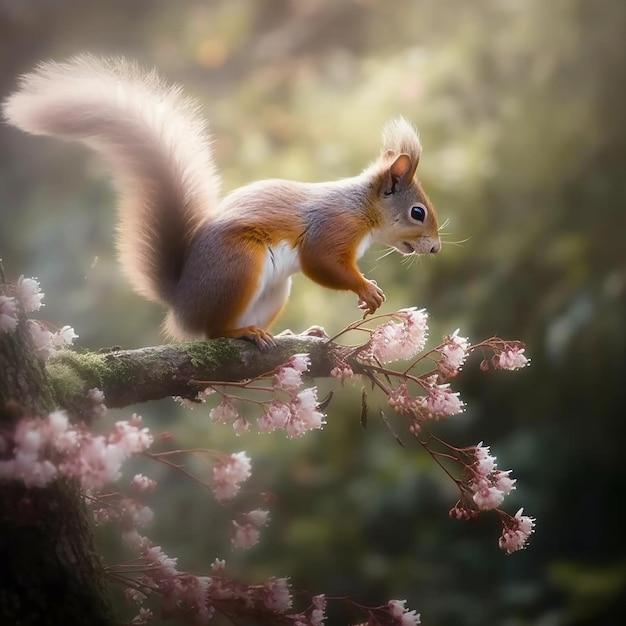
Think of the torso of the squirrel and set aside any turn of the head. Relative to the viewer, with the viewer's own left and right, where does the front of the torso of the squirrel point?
facing to the right of the viewer
